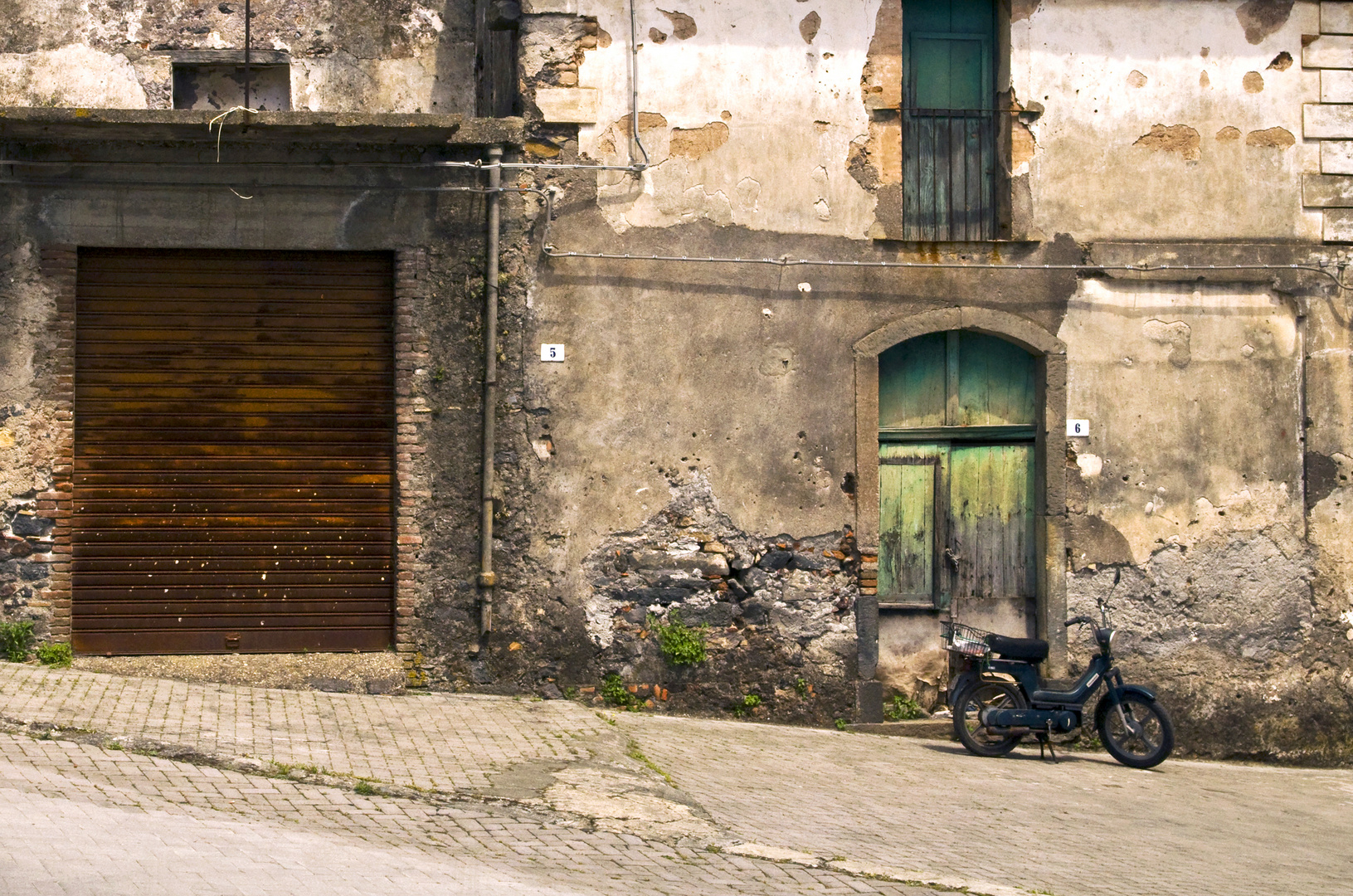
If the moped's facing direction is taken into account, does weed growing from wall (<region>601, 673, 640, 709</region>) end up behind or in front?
behind

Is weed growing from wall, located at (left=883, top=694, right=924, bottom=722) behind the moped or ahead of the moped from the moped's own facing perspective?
behind

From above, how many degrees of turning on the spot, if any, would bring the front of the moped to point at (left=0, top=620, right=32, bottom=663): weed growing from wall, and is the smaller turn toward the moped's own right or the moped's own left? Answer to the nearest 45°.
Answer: approximately 180°

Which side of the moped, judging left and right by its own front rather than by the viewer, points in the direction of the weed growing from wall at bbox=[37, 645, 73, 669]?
back

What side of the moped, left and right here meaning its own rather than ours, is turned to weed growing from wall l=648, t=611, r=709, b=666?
back

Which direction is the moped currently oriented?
to the viewer's right
